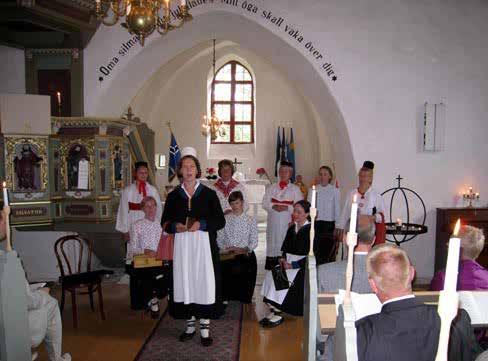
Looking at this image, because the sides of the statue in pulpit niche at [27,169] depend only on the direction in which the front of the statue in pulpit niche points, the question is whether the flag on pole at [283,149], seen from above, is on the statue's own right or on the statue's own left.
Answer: on the statue's own left

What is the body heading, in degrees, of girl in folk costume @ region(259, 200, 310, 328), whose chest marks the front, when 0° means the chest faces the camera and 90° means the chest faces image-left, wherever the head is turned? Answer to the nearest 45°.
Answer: approximately 45°

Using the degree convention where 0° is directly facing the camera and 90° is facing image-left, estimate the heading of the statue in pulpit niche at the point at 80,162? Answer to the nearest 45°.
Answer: approximately 0°

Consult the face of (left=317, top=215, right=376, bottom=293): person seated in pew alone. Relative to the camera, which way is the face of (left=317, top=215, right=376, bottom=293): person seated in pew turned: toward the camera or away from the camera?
away from the camera

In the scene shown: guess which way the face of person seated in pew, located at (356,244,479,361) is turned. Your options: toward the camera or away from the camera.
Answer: away from the camera

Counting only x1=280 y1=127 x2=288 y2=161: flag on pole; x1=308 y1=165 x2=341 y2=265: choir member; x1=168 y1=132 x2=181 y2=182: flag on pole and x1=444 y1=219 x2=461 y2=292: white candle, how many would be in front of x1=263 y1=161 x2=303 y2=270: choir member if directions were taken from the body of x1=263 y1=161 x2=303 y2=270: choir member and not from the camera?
1

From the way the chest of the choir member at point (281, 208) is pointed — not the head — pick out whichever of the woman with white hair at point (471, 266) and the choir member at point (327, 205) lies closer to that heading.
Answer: the woman with white hair

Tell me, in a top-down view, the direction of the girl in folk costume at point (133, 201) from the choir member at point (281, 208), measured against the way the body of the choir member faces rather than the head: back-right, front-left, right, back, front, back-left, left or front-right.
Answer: right
